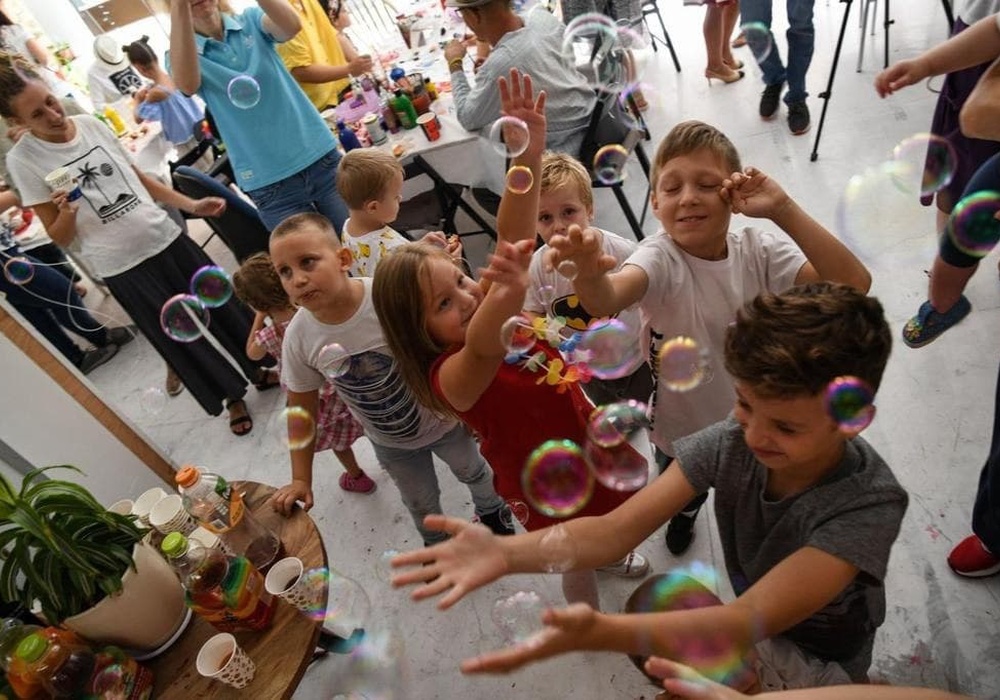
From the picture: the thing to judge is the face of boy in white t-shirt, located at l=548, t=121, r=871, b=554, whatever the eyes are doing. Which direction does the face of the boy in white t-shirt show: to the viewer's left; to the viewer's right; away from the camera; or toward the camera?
toward the camera

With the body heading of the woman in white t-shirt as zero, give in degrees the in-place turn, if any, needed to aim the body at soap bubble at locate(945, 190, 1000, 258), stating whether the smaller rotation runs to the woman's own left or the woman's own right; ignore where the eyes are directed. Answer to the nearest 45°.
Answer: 0° — they already face it

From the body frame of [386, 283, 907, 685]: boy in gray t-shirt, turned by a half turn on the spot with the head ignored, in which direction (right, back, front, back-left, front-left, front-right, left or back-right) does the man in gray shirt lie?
front-left

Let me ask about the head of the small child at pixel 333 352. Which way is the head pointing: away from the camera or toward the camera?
toward the camera

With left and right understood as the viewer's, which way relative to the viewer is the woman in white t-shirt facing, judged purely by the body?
facing the viewer and to the right of the viewer

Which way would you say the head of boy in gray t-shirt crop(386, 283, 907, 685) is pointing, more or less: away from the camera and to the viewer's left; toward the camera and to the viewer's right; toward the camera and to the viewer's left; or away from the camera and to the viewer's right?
toward the camera and to the viewer's left

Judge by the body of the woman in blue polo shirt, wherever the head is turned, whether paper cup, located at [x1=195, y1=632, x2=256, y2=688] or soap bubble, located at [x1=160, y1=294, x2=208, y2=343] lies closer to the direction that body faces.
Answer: the paper cup

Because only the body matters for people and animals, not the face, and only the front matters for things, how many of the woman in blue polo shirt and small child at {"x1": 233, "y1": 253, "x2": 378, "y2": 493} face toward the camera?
1

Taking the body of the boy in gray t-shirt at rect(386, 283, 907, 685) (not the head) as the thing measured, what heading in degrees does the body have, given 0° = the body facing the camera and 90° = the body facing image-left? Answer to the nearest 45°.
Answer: approximately 45°

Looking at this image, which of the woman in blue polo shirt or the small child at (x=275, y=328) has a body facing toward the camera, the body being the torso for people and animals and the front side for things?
the woman in blue polo shirt

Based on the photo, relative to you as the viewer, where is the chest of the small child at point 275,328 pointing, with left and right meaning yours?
facing away from the viewer and to the left of the viewer

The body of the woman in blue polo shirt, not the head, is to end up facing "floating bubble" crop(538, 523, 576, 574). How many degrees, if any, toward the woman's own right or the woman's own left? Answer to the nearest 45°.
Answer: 0° — they already face it

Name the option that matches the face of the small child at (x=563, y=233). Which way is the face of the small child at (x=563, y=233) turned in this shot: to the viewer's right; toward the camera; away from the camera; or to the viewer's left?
toward the camera

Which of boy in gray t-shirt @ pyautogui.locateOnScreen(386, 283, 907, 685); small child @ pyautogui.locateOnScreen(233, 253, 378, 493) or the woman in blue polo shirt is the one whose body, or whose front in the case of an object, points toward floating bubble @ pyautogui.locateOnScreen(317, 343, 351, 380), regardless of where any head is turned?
the woman in blue polo shirt

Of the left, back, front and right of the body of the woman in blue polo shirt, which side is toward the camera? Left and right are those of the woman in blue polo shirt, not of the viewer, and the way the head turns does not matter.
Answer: front
